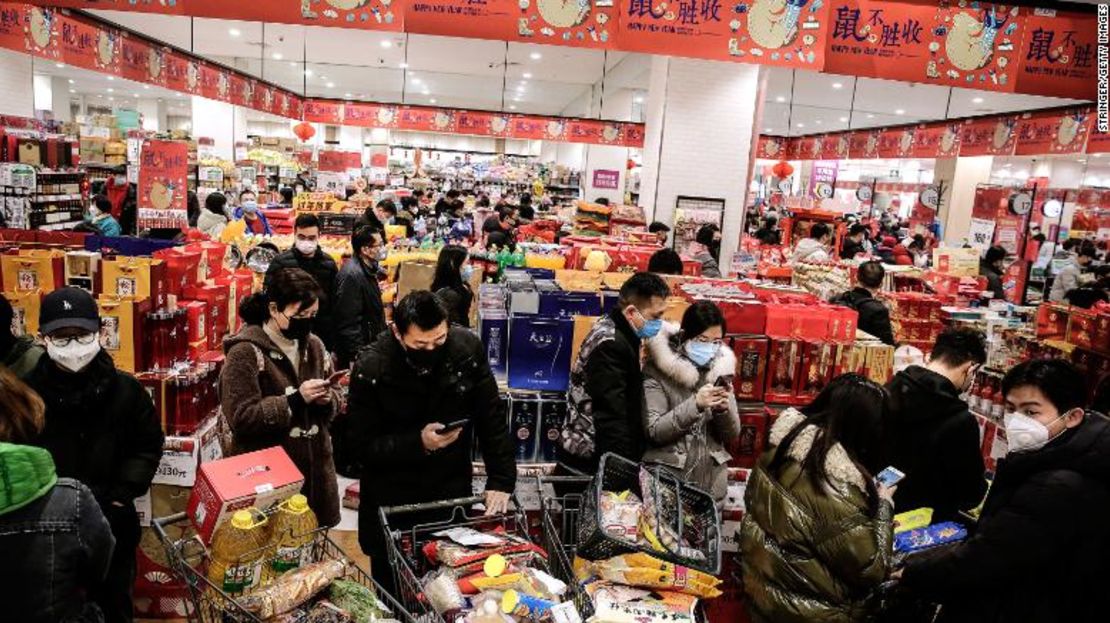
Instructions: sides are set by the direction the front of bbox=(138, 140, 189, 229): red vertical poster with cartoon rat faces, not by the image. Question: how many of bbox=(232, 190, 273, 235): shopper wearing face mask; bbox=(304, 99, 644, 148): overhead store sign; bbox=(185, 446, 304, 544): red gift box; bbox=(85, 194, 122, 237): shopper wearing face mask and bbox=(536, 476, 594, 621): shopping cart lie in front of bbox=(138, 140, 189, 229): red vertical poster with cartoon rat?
2

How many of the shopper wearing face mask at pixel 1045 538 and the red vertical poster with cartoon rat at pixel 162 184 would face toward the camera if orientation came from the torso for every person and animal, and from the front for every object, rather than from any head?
1

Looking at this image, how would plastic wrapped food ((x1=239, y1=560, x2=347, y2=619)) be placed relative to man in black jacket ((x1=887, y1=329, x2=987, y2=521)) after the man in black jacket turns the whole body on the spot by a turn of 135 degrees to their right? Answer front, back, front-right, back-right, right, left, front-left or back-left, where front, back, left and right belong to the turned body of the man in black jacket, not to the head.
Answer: front-right

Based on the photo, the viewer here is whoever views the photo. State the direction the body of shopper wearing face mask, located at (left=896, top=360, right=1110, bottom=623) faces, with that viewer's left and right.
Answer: facing to the left of the viewer

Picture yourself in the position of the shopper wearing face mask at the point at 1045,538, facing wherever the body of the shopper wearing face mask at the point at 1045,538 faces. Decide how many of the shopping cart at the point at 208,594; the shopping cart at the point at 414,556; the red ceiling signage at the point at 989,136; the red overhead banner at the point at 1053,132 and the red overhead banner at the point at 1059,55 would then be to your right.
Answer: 3

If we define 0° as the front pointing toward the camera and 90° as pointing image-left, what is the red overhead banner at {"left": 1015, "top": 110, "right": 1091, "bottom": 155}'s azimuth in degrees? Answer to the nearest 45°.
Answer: approximately 45°

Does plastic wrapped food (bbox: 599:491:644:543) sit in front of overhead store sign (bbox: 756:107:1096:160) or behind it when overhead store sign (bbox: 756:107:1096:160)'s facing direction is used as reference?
in front
